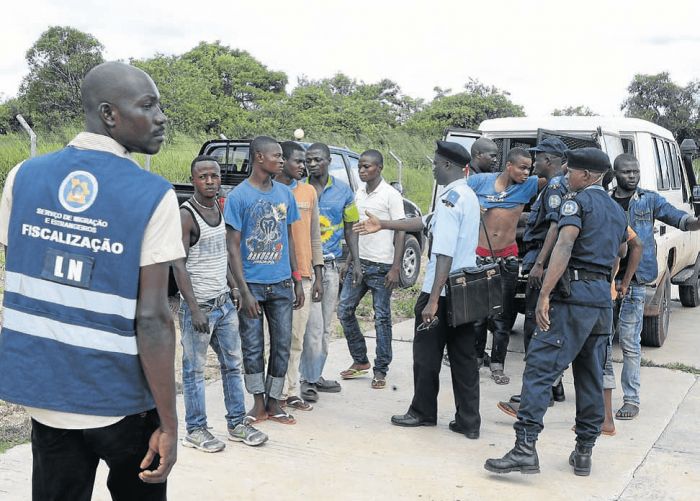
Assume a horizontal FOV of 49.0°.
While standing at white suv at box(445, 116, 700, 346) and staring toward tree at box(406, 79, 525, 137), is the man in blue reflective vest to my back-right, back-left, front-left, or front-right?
back-left

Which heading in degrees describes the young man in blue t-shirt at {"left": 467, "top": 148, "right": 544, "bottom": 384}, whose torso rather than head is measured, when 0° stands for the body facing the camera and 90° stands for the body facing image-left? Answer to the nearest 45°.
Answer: approximately 0°

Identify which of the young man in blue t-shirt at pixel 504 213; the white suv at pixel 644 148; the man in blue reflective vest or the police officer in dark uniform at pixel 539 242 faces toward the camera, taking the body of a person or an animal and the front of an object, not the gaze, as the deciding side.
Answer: the young man in blue t-shirt

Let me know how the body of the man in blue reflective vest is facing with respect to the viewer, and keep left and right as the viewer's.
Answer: facing away from the viewer and to the right of the viewer

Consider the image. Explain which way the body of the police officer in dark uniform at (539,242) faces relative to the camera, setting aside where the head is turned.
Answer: to the viewer's left

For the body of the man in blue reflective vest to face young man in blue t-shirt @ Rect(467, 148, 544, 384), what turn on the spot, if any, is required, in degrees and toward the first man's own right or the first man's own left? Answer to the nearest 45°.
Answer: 0° — they already face them

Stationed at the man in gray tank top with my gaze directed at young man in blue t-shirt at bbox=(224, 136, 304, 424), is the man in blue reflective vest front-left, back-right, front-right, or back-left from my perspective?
back-right

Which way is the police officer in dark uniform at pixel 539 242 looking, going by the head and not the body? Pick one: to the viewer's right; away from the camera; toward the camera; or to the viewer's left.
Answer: to the viewer's left

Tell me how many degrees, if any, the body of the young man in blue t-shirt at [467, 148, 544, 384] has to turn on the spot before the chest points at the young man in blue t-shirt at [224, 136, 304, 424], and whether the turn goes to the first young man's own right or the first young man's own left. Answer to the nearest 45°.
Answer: approximately 45° to the first young man's own right

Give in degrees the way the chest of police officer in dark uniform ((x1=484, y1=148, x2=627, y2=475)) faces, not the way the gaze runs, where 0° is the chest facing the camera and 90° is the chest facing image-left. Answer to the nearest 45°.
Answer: approximately 135°

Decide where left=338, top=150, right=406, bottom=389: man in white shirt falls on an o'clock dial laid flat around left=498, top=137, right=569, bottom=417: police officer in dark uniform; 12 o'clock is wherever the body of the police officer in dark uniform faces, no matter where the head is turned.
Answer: The man in white shirt is roughly at 1 o'clock from the police officer in dark uniform.

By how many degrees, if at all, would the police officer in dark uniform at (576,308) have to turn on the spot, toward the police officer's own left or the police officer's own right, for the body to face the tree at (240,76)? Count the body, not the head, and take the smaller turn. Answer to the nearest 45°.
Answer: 0° — they already face it

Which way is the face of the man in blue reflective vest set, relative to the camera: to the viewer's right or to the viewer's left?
to the viewer's right

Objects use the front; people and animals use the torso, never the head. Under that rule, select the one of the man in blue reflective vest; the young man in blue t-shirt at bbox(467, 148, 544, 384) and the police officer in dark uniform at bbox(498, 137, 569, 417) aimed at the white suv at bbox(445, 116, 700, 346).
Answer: the man in blue reflective vest
